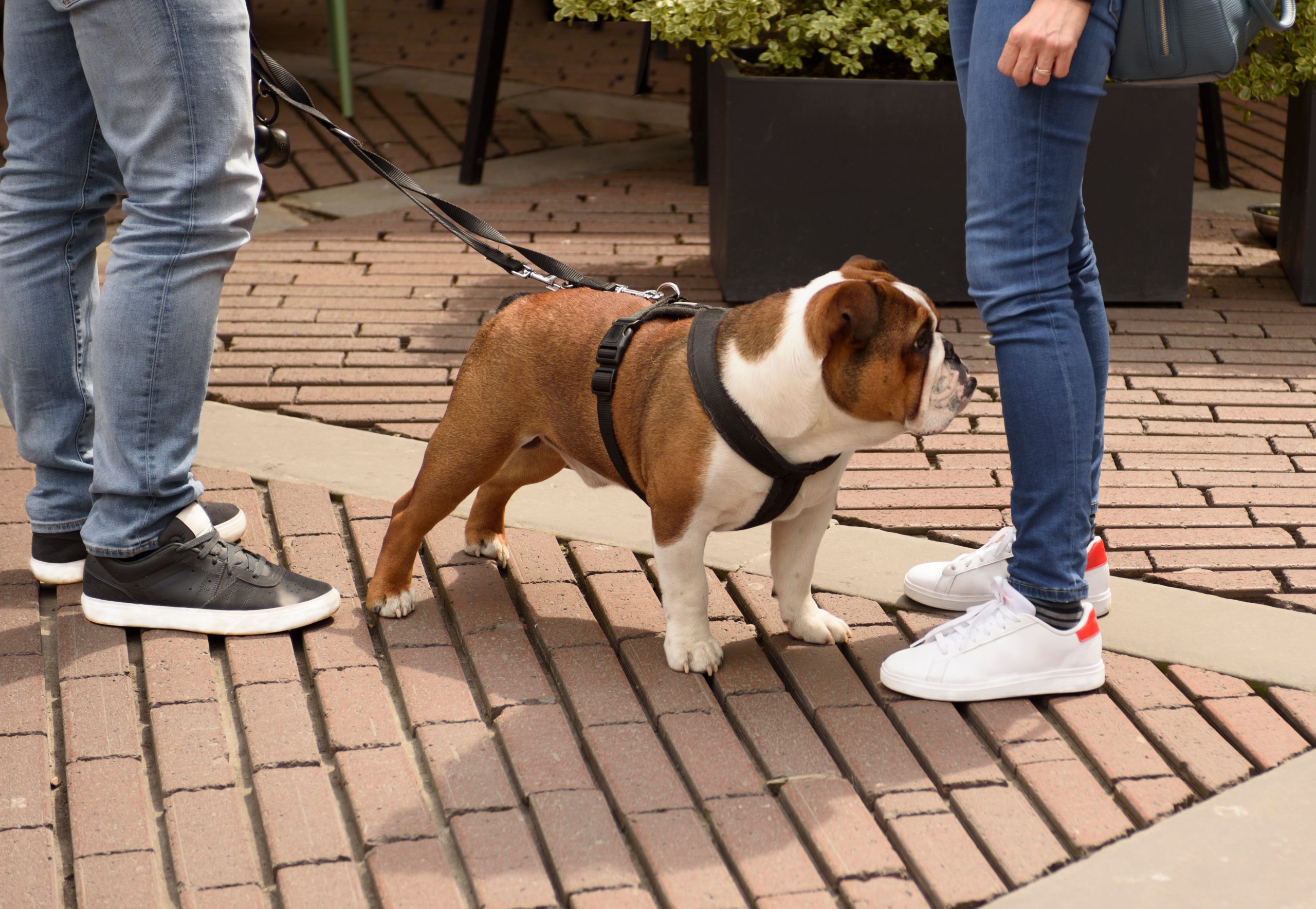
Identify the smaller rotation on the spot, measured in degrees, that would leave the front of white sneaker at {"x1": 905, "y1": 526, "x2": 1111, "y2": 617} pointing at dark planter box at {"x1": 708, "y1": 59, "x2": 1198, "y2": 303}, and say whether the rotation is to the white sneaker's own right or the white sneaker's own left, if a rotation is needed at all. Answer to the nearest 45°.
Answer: approximately 90° to the white sneaker's own right

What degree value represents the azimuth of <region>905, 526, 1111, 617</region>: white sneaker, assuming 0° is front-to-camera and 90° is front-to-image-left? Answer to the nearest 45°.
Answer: approximately 90°

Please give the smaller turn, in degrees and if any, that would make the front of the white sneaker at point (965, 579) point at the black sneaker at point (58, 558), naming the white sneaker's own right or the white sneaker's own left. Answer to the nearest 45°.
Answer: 0° — it already faces it

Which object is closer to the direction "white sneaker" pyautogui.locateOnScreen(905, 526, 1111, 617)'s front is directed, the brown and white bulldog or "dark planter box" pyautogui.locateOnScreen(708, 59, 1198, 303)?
the brown and white bulldog

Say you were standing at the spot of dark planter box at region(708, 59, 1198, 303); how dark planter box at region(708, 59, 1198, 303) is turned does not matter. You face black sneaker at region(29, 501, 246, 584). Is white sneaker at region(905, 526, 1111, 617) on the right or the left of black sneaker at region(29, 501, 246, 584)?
left

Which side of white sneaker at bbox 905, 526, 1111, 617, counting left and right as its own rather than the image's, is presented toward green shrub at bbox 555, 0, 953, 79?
right

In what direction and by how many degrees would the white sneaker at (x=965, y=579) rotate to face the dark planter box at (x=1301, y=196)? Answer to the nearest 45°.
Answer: approximately 90° to its right

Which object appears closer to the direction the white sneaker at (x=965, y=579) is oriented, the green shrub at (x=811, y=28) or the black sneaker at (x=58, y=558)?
the black sneaker

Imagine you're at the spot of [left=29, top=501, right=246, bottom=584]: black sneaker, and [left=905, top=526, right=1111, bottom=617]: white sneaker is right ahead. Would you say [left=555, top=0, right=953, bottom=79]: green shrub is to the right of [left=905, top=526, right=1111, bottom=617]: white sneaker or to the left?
left
